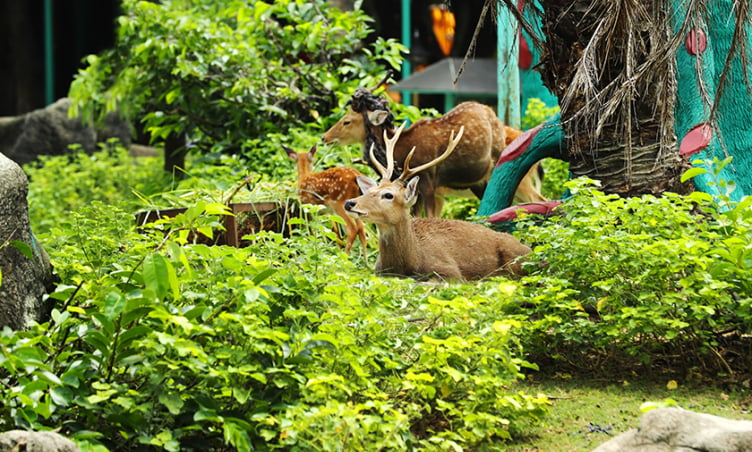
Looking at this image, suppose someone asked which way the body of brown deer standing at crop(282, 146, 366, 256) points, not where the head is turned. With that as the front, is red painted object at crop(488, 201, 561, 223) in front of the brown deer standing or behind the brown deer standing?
behind

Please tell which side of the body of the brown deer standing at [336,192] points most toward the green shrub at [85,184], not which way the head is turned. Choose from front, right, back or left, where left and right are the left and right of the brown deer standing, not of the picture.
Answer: front

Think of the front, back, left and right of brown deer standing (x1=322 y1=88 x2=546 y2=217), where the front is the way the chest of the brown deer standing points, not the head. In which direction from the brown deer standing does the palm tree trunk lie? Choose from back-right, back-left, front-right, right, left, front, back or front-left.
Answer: back-left

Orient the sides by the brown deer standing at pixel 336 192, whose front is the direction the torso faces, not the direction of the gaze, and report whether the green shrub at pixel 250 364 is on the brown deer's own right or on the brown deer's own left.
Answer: on the brown deer's own left

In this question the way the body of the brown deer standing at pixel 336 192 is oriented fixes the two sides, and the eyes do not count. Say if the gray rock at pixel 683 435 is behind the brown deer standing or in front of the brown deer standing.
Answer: behind

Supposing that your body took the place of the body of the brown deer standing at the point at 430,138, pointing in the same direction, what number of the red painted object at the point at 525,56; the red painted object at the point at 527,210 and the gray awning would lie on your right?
2

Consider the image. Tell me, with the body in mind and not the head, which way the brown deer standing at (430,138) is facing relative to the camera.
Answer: to the viewer's left

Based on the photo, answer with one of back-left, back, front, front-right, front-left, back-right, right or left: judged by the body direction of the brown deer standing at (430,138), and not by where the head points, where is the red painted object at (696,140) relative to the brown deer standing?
back-left

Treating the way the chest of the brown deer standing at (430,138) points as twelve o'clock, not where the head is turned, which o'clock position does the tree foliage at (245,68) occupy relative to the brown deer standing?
The tree foliage is roughly at 2 o'clock from the brown deer standing.

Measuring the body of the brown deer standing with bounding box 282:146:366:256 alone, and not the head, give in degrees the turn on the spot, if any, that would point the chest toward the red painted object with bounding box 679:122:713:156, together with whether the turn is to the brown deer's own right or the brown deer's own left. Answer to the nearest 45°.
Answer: approximately 135° to the brown deer's own right

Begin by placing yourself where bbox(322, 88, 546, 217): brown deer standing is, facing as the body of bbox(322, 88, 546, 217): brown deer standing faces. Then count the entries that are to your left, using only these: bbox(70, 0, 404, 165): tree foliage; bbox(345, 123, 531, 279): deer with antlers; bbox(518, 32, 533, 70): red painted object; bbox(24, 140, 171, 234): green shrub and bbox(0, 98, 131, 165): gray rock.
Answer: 1

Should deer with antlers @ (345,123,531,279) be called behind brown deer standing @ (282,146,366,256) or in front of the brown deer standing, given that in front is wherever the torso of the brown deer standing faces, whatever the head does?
behind

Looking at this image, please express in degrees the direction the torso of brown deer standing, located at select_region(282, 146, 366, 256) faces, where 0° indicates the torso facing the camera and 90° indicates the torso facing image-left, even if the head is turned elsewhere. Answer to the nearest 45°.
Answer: approximately 135°

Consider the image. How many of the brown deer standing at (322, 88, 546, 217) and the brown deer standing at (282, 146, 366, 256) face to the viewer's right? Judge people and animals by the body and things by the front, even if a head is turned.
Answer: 0
